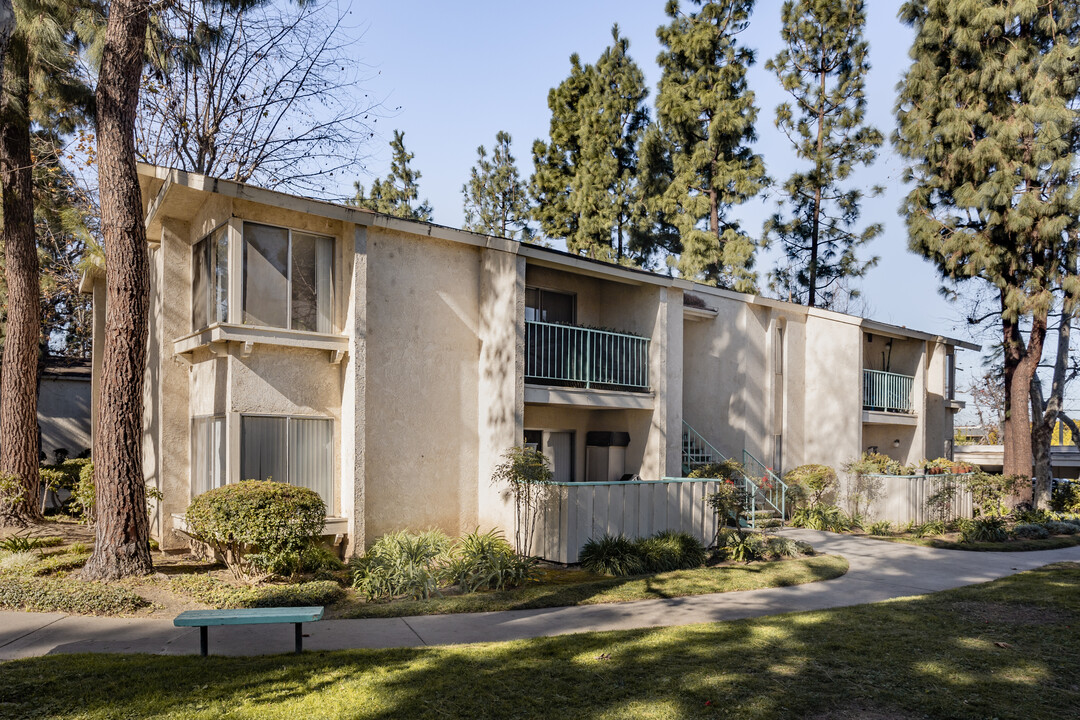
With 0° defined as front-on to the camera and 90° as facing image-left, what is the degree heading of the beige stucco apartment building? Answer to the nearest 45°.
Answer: approximately 315°

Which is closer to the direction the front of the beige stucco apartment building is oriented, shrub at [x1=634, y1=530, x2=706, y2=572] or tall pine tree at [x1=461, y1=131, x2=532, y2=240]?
the shrub

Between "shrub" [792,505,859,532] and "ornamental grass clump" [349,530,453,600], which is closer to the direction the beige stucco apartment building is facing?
the ornamental grass clump

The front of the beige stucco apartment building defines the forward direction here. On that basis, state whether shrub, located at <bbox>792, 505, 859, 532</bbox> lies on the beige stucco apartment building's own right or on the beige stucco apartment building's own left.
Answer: on the beige stucco apartment building's own left

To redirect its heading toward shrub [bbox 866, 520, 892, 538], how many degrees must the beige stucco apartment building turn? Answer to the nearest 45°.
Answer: approximately 90° to its left

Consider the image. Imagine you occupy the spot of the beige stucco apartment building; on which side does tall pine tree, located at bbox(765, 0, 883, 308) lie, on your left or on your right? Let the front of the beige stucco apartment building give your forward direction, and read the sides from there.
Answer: on your left

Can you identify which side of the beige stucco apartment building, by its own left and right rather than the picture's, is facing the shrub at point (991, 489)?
left

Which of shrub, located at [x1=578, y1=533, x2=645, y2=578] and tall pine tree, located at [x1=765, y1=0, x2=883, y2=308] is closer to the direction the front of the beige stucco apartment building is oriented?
the shrub

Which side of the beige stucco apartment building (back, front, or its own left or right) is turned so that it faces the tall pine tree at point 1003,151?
left

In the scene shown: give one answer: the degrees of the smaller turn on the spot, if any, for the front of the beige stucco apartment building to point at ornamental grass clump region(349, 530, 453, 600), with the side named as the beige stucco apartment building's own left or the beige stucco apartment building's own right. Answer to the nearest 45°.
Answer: approximately 45° to the beige stucco apartment building's own right
